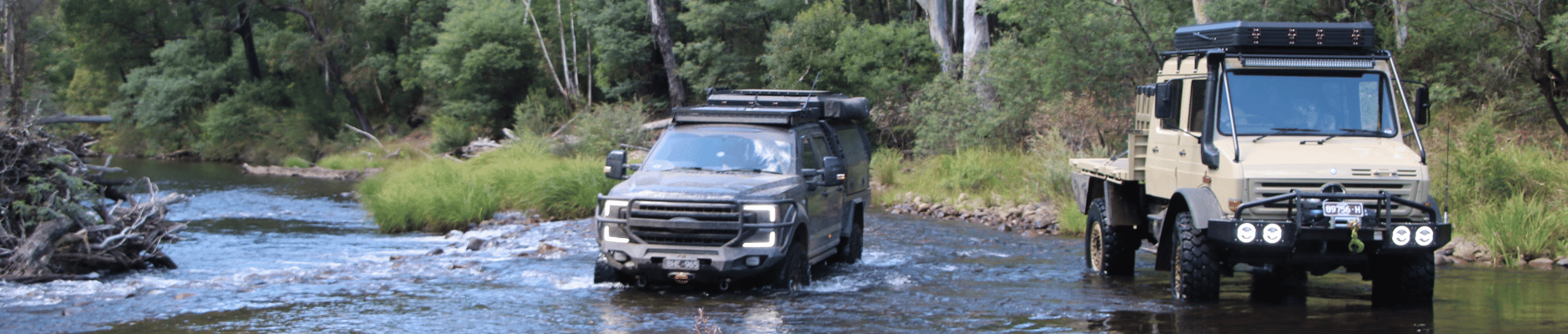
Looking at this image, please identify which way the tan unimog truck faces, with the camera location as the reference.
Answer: facing the viewer and to the right of the viewer

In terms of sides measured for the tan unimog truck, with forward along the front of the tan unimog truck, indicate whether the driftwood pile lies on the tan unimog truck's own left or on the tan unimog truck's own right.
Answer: on the tan unimog truck's own right

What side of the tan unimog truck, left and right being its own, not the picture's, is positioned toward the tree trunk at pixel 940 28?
back

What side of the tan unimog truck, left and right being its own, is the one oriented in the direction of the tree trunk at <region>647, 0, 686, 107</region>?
back

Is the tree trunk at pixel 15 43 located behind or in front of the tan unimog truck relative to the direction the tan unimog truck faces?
behind

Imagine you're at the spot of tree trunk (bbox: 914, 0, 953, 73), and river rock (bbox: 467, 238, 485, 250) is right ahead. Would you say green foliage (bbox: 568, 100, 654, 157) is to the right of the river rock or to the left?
right

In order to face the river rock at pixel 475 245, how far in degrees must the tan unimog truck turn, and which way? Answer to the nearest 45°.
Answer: approximately 135° to its right

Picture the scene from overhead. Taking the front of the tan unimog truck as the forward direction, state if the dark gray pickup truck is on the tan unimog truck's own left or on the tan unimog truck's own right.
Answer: on the tan unimog truck's own right

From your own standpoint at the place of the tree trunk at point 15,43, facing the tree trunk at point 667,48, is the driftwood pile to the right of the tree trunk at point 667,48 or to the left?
right
